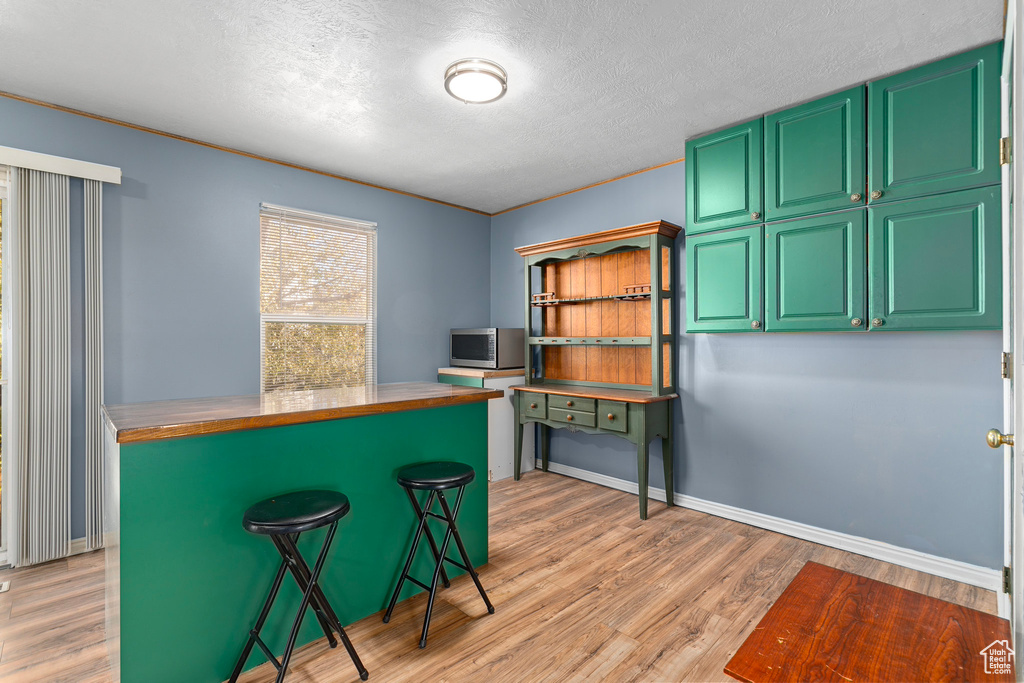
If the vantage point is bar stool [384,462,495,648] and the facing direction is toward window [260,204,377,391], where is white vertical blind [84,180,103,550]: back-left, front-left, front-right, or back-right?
front-left

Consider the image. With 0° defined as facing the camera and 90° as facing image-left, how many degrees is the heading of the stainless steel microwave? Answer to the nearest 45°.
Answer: approximately 45°

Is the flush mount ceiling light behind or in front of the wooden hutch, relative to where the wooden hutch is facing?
in front

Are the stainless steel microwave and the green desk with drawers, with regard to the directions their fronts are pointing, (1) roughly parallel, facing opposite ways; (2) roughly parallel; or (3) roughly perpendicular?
roughly parallel

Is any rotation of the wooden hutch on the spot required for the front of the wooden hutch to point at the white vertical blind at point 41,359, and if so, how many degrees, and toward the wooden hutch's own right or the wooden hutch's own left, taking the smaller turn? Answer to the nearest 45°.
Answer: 0° — it already faces it

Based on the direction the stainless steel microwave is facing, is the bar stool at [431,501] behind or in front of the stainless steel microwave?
in front

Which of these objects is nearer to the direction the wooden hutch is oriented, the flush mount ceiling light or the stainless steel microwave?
the flush mount ceiling light

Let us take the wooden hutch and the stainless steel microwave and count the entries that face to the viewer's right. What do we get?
0

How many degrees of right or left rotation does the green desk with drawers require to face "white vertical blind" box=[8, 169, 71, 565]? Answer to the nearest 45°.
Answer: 0° — it already faces it

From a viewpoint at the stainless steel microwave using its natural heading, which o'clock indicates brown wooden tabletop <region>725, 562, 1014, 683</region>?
The brown wooden tabletop is roughly at 10 o'clock from the stainless steel microwave.

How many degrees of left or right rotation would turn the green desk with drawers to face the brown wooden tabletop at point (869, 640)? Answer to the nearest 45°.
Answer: approximately 45° to its left

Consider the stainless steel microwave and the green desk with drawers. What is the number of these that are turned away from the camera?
0

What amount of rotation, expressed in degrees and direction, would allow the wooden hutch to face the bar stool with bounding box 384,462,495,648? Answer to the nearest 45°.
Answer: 0° — it already faces it

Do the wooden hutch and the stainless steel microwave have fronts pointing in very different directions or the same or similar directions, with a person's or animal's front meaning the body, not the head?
same or similar directions

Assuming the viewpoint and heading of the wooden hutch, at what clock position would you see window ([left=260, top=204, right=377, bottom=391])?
The window is roughly at 1 o'clock from the wooden hutch.
